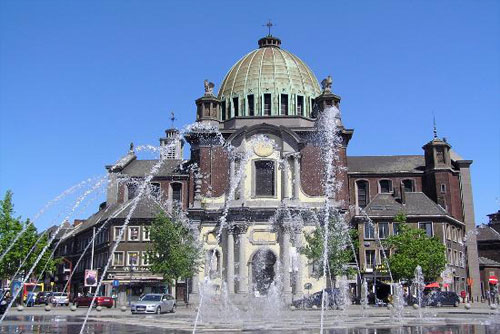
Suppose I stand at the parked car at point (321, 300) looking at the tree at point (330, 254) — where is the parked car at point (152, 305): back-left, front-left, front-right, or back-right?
back-left

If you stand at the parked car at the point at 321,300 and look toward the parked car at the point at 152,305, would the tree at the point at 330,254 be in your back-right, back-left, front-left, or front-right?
back-right
